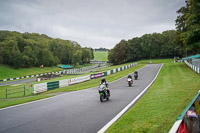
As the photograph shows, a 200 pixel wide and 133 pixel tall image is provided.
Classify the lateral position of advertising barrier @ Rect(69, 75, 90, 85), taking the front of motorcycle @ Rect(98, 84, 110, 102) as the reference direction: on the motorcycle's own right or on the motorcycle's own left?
on the motorcycle's own right

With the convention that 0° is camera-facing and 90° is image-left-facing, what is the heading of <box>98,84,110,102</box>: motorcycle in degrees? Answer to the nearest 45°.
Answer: approximately 45°
